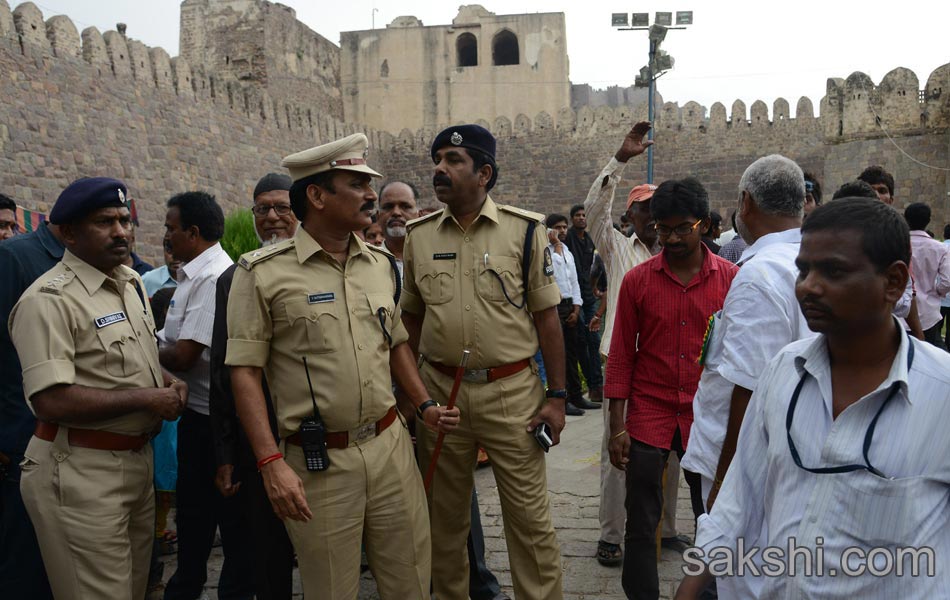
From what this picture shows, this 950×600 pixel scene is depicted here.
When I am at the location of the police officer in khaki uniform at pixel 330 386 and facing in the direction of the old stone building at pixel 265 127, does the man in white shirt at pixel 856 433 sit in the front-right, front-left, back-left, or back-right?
back-right

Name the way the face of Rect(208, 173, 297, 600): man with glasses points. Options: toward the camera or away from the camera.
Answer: toward the camera

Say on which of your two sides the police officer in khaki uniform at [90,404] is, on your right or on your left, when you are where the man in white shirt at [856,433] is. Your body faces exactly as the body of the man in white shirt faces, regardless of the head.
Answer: on your right

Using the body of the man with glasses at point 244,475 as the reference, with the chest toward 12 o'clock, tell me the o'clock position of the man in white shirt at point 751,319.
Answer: The man in white shirt is roughly at 10 o'clock from the man with glasses.

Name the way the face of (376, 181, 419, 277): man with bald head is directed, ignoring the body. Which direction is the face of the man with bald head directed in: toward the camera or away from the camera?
toward the camera

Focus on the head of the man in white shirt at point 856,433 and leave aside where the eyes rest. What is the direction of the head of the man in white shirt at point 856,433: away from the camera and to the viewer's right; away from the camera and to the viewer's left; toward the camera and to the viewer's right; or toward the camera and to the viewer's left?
toward the camera and to the viewer's left

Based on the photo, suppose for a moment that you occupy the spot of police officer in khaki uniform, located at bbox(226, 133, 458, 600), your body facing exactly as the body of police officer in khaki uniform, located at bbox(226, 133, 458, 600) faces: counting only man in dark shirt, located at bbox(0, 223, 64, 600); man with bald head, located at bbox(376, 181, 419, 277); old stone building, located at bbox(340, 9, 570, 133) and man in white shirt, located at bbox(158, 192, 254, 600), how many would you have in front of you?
0

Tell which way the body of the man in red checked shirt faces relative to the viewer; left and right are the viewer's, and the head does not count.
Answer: facing the viewer

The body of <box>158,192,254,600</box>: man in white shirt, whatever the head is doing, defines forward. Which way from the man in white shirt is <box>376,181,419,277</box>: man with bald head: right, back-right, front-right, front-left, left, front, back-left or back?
back-right

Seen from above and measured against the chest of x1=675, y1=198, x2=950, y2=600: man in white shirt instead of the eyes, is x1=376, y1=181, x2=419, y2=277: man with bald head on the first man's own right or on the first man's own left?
on the first man's own right

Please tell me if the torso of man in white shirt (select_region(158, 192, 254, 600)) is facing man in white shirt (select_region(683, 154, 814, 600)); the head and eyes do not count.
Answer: no

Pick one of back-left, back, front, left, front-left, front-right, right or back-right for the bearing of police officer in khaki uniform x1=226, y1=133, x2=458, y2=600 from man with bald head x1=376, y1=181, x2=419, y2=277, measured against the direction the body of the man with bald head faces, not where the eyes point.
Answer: front

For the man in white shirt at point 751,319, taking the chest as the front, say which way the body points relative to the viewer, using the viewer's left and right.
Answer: facing away from the viewer and to the left of the viewer

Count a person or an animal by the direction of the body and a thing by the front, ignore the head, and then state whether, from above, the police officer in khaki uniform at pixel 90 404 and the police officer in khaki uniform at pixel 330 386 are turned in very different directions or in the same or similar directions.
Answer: same or similar directions
